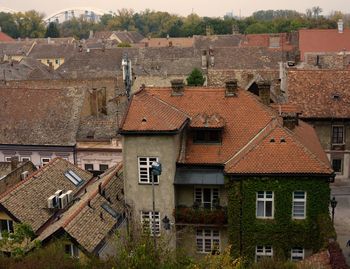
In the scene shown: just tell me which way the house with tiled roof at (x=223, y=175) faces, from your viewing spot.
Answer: facing the viewer

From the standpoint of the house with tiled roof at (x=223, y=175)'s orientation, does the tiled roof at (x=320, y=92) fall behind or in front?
behind
